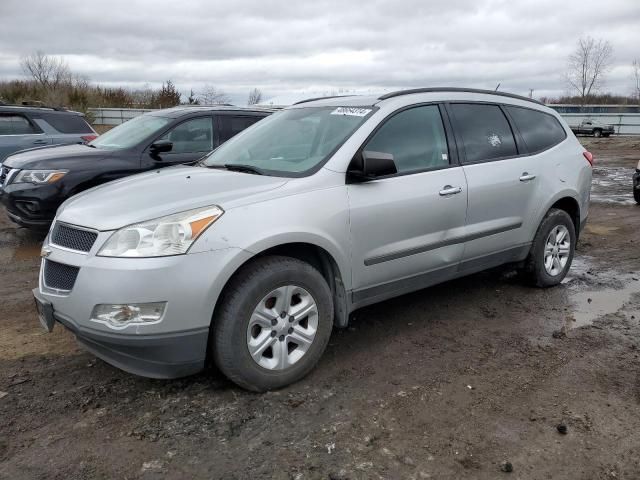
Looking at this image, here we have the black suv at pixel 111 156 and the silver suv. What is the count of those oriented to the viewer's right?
0

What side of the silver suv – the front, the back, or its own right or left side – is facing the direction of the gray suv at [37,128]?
right

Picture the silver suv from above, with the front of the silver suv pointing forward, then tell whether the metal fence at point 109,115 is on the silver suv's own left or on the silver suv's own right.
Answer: on the silver suv's own right

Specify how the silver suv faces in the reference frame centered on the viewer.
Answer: facing the viewer and to the left of the viewer

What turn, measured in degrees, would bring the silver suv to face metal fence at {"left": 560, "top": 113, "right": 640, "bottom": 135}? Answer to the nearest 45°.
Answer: approximately 180°

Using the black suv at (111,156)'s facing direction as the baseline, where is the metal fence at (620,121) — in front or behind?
behind

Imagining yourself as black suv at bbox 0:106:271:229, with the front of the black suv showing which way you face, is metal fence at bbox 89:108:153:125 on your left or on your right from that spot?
on your right

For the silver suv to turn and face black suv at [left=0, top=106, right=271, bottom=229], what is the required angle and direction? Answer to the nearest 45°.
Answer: approximately 90° to its right

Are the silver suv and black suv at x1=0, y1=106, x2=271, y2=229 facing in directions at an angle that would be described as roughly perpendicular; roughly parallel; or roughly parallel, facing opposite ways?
roughly parallel
